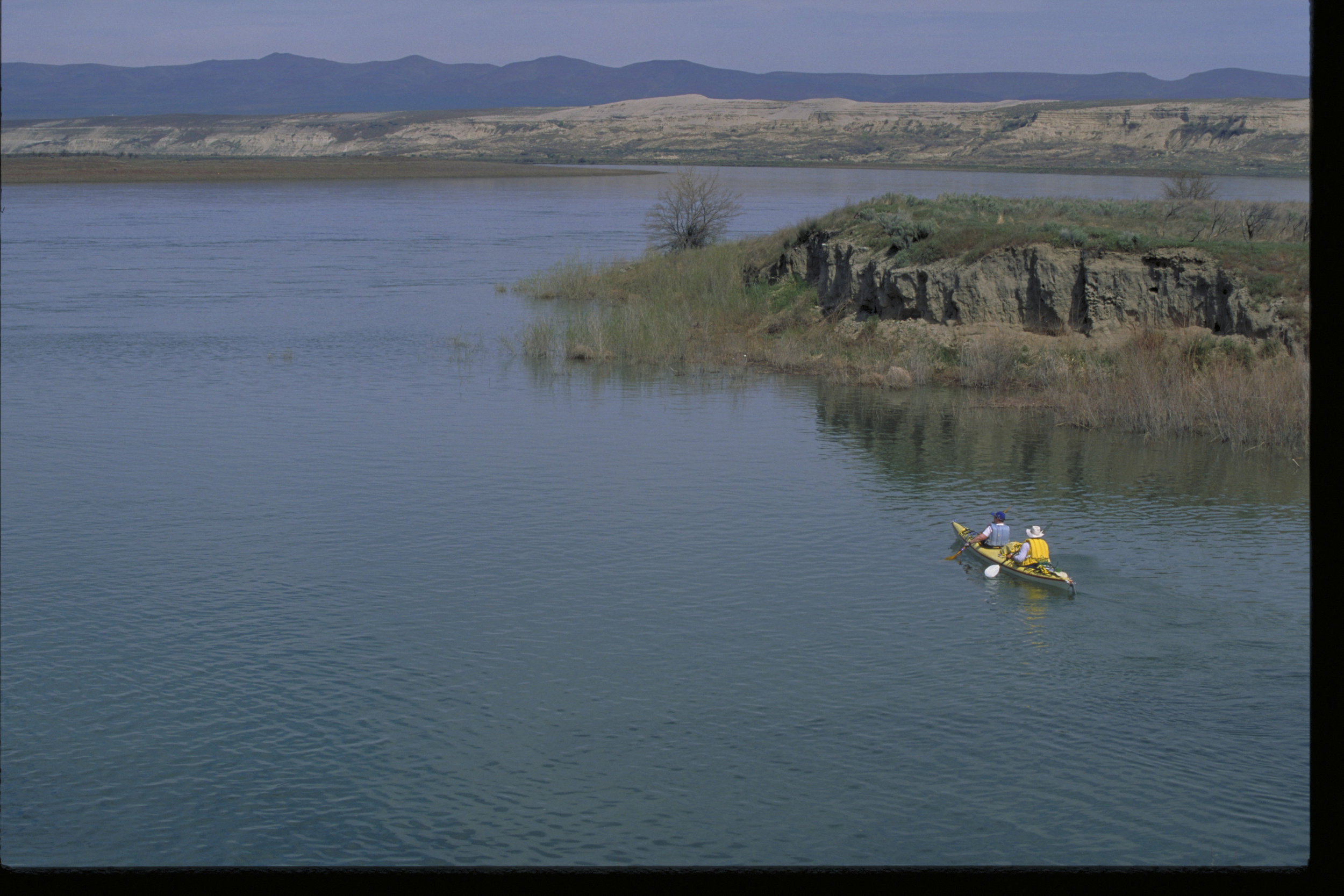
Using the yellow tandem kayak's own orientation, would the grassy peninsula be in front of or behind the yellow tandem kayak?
in front

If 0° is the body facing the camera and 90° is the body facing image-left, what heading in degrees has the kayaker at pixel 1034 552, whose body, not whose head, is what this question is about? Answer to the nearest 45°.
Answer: approximately 135°

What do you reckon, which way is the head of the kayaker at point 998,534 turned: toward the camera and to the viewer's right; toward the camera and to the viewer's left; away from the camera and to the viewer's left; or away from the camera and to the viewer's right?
away from the camera and to the viewer's left

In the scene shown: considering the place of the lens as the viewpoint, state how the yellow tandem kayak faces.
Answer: facing away from the viewer and to the left of the viewer

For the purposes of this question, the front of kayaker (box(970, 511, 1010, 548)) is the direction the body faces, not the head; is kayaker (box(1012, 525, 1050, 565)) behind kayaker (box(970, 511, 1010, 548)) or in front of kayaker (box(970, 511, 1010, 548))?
behind

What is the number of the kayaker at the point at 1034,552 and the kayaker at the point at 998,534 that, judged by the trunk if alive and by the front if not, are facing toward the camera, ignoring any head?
0

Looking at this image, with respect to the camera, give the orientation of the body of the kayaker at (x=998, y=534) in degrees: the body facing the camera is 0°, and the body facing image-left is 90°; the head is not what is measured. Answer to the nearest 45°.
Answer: approximately 135°

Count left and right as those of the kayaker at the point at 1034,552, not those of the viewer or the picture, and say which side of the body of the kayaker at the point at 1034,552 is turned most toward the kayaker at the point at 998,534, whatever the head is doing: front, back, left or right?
front

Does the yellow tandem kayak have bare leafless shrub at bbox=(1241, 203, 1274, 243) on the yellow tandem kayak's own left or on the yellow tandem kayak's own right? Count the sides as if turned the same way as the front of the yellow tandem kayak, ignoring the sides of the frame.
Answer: on the yellow tandem kayak's own right
